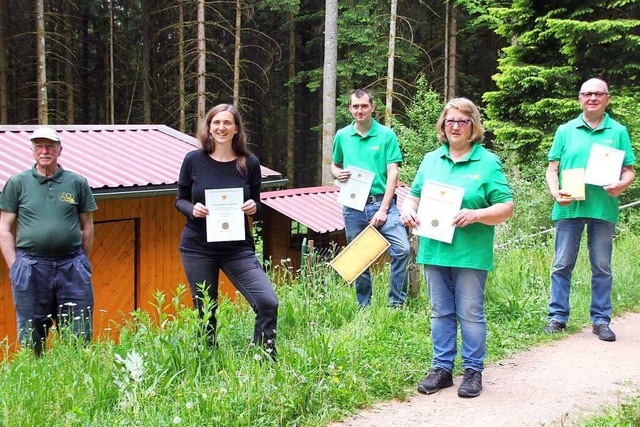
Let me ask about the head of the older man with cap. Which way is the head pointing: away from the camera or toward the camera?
toward the camera

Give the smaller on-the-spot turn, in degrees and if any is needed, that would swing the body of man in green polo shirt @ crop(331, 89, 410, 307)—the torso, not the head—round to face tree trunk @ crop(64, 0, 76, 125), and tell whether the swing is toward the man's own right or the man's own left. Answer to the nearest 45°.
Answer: approximately 135° to the man's own right

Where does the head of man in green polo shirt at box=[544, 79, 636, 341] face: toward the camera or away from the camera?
toward the camera

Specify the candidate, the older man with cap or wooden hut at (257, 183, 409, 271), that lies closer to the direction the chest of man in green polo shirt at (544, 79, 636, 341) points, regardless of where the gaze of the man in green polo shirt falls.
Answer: the older man with cap

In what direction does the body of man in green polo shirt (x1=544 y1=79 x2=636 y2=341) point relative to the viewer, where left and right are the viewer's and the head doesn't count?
facing the viewer

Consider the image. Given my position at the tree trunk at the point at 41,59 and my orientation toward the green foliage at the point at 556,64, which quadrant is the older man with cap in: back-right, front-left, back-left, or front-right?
front-right

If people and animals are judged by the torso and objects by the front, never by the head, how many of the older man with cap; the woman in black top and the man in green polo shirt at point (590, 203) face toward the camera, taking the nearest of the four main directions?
3

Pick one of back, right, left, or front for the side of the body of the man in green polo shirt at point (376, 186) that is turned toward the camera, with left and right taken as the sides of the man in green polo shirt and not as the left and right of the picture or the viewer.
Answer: front

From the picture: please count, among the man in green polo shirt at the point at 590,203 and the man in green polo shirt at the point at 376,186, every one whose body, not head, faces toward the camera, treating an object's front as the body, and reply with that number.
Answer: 2

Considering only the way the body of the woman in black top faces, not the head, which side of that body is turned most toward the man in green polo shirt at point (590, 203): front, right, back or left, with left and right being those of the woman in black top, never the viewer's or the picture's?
left

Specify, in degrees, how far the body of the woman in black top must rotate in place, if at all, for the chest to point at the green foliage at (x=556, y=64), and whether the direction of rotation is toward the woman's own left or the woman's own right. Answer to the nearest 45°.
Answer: approximately 135° to the woman's own left

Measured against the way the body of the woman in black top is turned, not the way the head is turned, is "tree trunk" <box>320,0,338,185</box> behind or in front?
behind

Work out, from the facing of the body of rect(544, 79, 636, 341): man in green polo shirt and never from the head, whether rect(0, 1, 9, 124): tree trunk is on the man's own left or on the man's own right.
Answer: on the man's own right

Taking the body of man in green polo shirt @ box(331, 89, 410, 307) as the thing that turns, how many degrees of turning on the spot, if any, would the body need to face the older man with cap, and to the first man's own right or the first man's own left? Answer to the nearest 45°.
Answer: approximately 90° to the first man's own right

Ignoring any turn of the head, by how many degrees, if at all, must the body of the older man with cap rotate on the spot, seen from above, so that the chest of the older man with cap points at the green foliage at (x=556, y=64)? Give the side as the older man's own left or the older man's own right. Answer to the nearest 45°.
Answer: approximately 90° to the older man's own left

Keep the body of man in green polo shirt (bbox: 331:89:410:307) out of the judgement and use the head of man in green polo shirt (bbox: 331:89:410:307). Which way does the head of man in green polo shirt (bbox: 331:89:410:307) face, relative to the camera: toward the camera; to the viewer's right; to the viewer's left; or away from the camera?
toward the camera
